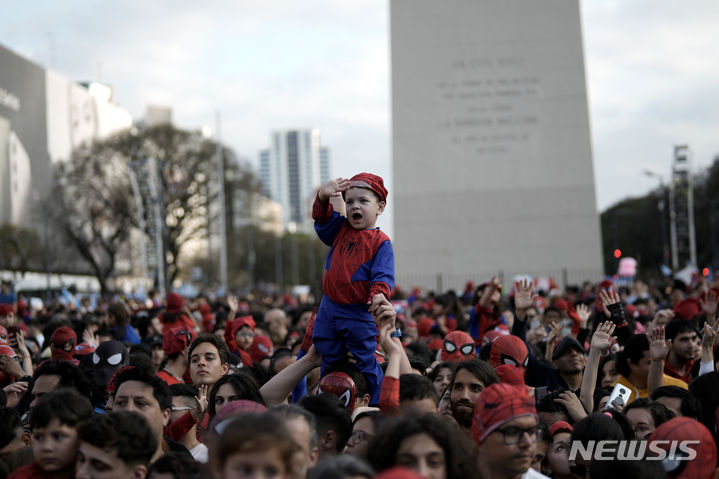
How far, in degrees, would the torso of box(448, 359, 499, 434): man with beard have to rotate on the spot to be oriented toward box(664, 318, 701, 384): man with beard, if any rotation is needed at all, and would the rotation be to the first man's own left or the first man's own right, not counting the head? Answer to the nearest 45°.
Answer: approximately 180°

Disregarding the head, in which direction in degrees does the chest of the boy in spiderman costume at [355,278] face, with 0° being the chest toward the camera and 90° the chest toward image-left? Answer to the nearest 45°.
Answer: approximately 45°

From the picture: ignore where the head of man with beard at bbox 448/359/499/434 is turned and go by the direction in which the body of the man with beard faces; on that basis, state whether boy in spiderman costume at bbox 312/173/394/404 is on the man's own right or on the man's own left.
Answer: on the man's own right

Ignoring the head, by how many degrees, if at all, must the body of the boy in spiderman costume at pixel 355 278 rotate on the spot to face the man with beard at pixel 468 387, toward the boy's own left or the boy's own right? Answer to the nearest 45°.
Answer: approximately 90° to the boy's own left

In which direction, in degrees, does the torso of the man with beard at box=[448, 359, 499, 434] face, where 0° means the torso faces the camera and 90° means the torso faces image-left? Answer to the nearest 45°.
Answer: approximately 45°

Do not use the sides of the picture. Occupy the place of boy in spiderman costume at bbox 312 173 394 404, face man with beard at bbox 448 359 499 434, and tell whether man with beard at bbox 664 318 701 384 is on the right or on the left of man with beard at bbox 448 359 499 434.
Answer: left
